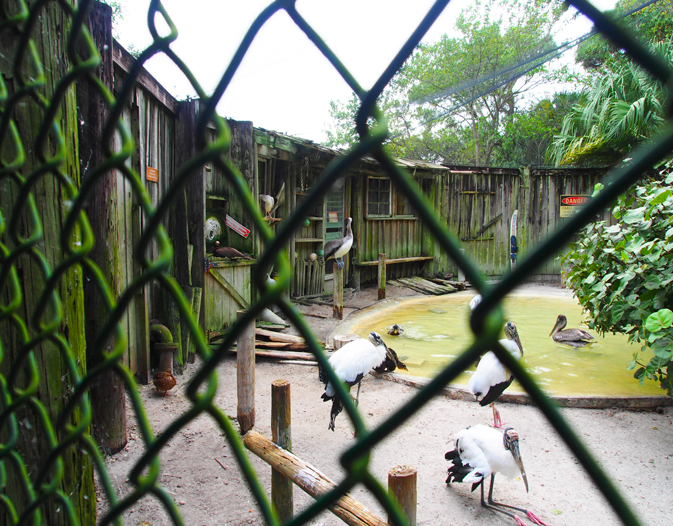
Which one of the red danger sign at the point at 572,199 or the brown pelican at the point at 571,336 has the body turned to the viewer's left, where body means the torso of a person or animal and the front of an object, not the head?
the brown pelican

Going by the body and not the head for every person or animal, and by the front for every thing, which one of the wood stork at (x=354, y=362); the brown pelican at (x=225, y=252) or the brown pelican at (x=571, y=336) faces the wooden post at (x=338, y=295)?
the brown pelican at (x=571, y=336)

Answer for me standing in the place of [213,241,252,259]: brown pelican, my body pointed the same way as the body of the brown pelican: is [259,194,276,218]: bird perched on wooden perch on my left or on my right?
on my right

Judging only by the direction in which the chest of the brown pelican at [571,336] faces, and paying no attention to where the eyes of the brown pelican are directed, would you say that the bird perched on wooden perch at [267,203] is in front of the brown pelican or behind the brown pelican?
in front

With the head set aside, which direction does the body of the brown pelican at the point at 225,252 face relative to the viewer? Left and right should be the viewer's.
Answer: facing to the left of the viewer

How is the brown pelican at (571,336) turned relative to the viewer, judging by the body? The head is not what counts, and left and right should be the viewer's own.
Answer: facing to the left of the viewer

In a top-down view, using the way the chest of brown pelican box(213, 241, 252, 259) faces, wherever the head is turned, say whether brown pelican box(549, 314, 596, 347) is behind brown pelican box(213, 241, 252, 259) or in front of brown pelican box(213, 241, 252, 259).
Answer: behind

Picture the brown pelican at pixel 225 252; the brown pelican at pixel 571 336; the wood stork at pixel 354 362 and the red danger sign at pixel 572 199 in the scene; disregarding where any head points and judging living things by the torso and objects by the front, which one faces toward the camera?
the red danger sign

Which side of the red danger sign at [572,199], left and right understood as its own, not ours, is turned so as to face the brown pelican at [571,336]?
front

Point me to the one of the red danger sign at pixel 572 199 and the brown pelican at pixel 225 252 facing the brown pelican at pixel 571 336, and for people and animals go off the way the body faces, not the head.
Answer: the red danger sign

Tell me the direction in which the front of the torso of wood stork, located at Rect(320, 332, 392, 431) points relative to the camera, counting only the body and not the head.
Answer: to the viewer's right

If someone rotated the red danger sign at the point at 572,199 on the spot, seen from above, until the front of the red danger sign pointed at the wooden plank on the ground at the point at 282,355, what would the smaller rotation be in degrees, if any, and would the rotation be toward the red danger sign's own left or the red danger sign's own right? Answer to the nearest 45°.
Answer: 0° — it already faces it

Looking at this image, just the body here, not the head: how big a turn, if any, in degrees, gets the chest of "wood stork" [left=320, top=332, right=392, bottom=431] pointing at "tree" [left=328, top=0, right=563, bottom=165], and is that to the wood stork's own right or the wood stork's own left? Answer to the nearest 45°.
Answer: approximately 90° to the wood stork's own left

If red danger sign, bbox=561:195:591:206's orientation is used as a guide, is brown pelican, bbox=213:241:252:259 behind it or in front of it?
in front
